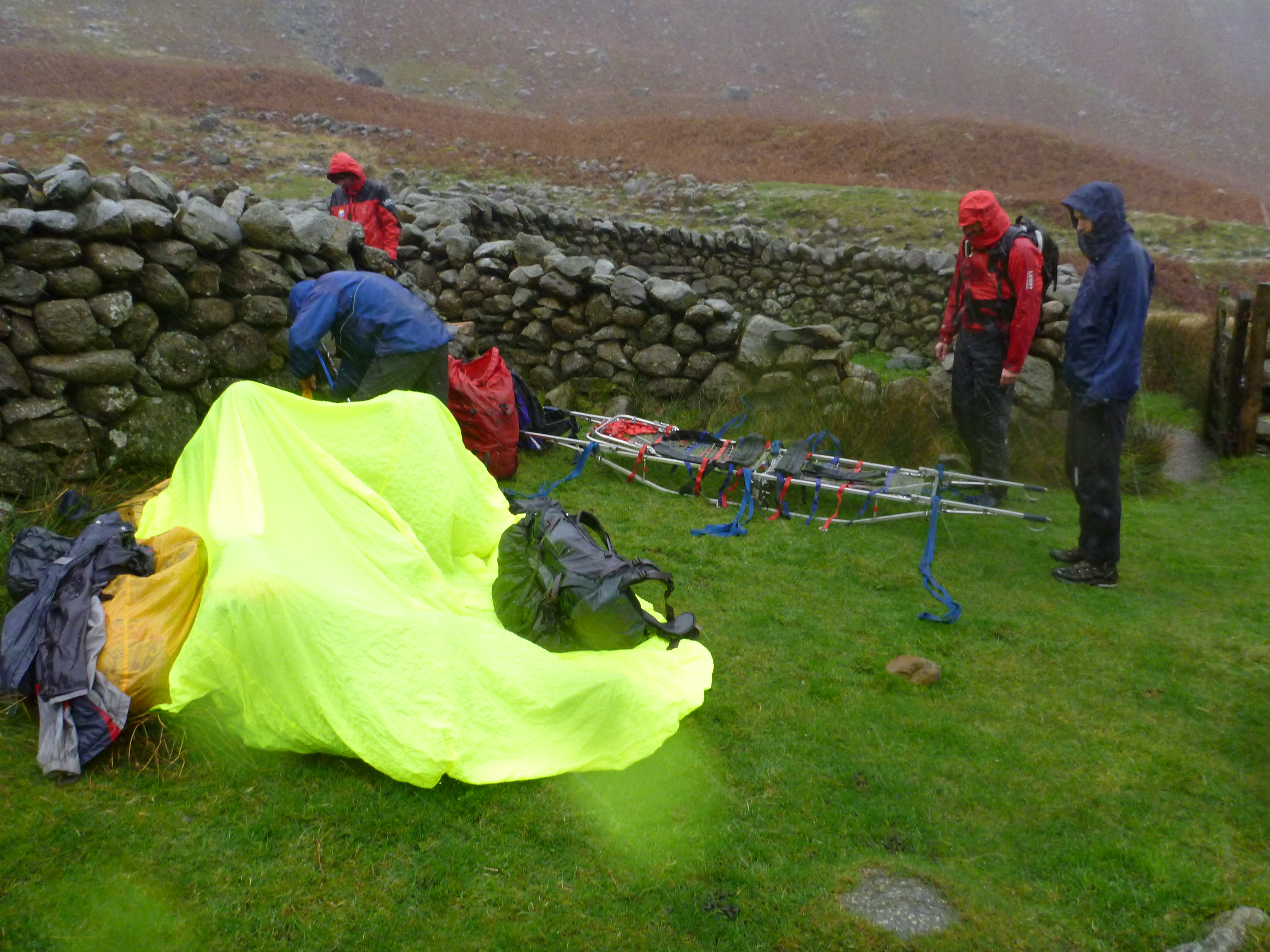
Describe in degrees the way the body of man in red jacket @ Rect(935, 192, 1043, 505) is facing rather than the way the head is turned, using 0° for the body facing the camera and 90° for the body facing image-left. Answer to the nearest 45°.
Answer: approximately 45°

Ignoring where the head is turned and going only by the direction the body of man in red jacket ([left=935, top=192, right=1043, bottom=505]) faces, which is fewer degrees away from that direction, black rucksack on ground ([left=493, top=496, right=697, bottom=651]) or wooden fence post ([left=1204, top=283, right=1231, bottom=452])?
the black rucksack on ground

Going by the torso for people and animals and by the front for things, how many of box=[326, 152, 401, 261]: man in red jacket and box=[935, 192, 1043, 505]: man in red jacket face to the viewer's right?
0

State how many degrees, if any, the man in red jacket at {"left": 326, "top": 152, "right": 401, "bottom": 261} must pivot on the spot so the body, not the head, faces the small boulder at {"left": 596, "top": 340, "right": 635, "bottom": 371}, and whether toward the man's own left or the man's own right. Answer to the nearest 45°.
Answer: approximately 90° to the man's own left

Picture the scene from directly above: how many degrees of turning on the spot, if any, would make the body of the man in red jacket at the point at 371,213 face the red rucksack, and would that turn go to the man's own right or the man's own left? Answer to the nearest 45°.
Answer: approximately 45° to the man's own left

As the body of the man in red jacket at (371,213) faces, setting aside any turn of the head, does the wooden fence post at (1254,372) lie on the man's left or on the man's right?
on the man's left

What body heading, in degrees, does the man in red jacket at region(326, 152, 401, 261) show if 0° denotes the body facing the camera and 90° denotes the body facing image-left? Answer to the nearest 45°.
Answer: approximately 45°

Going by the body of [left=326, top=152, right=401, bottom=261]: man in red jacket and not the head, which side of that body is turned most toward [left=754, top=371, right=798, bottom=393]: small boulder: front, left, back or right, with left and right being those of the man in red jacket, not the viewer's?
left

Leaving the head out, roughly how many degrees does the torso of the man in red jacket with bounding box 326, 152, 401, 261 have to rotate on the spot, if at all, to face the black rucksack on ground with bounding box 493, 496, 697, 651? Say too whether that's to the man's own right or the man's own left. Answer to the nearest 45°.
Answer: approximately 45° to the man's own left
